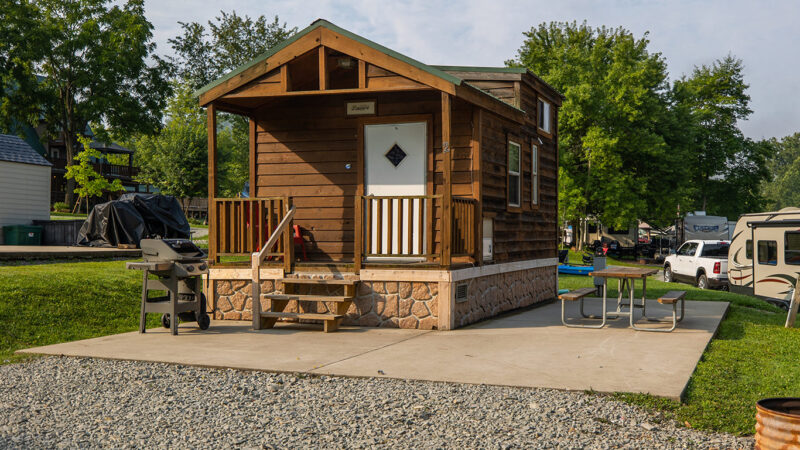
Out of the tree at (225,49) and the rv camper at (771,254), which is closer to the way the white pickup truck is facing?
the tree

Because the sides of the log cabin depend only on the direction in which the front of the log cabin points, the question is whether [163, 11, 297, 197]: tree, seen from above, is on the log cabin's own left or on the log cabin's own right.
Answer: on the log cabin's own right

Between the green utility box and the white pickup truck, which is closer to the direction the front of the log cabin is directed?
the green utility box

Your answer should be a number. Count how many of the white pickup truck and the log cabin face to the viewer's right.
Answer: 0

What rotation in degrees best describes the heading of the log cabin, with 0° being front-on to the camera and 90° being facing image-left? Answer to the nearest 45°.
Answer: approximately 45°

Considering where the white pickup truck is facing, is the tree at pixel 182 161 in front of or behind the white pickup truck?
in front

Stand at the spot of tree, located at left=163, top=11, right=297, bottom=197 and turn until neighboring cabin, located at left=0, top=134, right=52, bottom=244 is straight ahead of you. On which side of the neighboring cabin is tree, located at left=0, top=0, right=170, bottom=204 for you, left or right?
right

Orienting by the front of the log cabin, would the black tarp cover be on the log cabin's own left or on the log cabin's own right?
on the log cabin's own right
